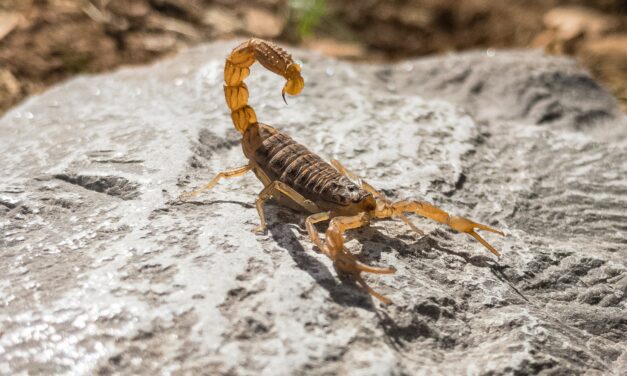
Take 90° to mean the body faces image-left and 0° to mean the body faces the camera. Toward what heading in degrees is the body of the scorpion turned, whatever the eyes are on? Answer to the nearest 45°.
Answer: approximately 315°
